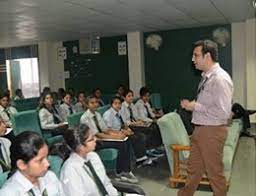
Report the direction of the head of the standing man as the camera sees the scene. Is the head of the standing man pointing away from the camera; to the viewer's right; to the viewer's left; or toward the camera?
to the viewer's left

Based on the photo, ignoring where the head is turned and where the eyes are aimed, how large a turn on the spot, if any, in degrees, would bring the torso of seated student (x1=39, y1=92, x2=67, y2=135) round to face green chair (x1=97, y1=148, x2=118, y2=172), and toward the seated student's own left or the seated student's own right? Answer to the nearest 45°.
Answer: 0° — they already face it

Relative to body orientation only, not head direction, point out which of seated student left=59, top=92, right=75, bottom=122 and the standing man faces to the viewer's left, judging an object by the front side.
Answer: the standing man

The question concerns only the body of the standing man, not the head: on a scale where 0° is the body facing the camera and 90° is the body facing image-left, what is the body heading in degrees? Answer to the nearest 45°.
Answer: approximately 90°

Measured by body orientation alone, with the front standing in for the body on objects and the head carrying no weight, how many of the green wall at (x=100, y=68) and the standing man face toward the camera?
1

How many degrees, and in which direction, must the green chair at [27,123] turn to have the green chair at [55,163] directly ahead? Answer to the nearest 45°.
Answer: approximately 45° to its right

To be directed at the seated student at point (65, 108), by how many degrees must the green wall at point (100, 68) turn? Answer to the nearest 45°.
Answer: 0° — it already faces them

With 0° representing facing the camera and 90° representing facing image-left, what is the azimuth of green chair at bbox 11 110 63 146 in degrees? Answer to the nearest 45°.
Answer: approximately 315°
